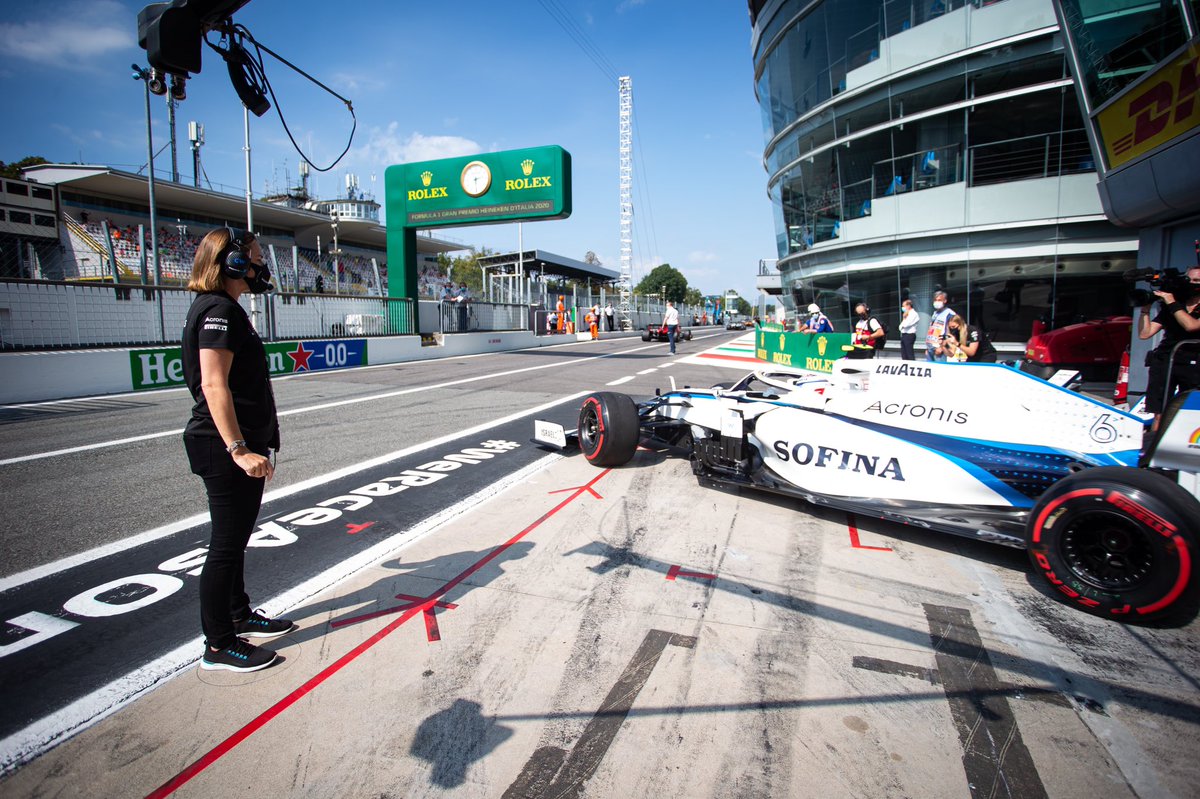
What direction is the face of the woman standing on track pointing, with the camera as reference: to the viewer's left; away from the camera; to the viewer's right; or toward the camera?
to the viewer's right

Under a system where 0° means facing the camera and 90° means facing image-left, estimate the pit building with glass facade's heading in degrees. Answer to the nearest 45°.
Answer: approximately 45°

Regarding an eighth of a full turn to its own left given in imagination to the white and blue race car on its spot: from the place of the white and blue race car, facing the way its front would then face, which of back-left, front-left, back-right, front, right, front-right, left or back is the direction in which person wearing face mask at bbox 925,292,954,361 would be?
right

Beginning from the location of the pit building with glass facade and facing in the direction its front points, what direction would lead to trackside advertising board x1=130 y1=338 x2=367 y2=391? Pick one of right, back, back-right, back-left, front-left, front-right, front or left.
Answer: front

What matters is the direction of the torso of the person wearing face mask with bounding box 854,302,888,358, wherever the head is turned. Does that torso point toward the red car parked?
no

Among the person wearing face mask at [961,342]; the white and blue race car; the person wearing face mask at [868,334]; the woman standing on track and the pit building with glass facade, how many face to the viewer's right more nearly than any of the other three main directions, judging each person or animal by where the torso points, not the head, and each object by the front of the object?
1

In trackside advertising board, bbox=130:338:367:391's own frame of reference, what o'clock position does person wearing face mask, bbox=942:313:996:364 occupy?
The person wearing face mask is roughly at 12 o'clock from the trackside advertising board.

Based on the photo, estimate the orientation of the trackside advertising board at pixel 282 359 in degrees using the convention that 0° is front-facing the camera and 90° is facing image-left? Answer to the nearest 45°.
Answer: approximately 315°

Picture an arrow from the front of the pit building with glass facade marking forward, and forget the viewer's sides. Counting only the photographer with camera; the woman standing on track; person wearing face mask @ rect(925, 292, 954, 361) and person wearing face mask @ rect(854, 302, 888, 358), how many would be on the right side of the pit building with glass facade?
0

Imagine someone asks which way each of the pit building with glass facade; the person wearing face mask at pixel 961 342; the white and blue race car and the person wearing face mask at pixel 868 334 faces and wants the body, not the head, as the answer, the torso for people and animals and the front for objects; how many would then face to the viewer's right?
0

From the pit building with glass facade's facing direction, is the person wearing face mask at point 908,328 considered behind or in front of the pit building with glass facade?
in front

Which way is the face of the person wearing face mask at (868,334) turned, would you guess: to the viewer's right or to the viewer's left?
to the viewer's left

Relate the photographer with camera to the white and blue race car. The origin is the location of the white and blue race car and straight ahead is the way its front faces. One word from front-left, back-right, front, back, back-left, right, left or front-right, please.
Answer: right

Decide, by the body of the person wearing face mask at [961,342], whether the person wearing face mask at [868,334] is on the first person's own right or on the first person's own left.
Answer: on the first person's own right

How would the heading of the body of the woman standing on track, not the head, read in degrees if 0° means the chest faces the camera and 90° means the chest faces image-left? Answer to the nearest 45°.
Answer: approximately 270°

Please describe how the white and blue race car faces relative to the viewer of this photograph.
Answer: facing away from the viewer and to the left of the viewer

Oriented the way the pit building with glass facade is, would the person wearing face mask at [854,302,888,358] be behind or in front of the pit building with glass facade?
in front
